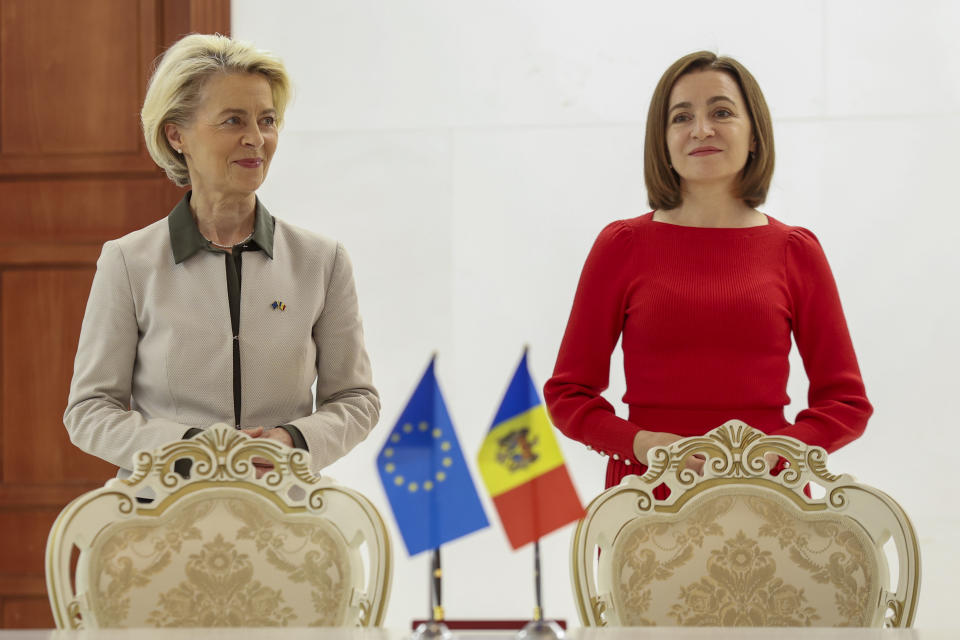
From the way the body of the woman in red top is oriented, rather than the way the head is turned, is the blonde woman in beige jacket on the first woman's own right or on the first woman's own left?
on the first woman's own right

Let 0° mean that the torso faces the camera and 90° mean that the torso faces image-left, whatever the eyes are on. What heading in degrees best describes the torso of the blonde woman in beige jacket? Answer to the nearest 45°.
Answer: approximately 0°

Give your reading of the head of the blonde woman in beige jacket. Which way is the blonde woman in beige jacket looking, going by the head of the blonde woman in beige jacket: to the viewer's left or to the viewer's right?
to the viewer's right

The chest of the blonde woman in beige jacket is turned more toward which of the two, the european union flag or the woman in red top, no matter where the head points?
the european union flag

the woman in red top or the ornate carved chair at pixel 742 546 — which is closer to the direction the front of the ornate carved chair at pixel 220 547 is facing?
the ornate carved chair

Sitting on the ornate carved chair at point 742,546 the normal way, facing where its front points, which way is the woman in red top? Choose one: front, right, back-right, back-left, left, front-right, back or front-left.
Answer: back

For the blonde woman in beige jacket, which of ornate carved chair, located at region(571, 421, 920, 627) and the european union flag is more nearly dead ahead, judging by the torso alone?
the european union flag
